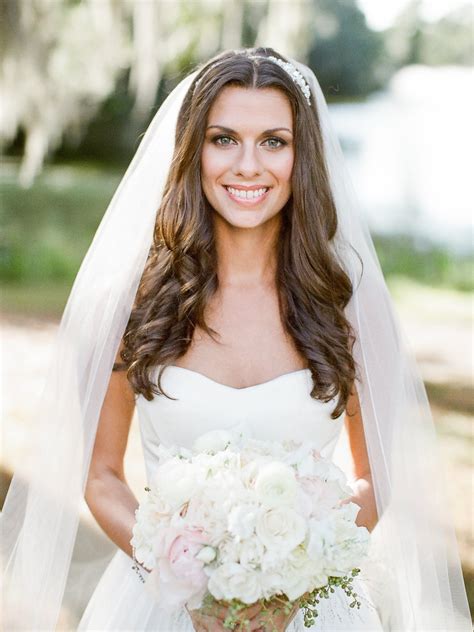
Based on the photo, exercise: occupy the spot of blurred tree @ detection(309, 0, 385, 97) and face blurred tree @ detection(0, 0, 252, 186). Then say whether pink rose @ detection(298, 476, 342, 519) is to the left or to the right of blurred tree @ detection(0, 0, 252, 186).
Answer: left

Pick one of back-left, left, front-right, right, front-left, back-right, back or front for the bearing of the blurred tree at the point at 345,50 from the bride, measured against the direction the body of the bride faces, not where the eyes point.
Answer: back

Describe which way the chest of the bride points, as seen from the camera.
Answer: toward the camera

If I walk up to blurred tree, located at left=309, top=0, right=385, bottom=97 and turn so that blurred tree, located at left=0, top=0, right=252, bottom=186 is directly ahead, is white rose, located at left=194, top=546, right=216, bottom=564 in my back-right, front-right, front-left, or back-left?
front-left

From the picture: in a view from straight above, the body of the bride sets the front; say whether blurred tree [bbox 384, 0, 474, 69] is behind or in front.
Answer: behind

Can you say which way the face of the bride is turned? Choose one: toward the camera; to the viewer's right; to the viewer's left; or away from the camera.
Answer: toward the camera

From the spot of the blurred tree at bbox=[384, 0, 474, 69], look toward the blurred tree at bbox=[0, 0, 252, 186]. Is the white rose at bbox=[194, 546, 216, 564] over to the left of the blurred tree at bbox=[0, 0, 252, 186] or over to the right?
left
